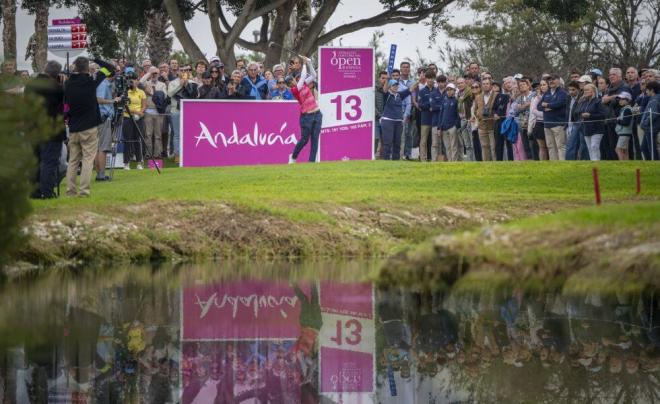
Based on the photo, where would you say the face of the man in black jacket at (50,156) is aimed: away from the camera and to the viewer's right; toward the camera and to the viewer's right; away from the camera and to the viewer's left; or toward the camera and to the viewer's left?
away from the camera and to the viewer's right

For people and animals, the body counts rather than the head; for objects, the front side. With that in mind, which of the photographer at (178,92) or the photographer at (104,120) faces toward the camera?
the photographer at (178,92)

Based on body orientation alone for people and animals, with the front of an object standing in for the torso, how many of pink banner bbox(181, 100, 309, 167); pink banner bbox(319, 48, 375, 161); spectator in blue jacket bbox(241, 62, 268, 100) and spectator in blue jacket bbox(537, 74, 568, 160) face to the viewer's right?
0

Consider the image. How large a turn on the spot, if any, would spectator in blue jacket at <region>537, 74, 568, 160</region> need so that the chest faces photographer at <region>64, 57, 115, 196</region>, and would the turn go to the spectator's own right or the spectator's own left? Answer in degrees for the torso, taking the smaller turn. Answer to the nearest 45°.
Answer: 0° — they already face them

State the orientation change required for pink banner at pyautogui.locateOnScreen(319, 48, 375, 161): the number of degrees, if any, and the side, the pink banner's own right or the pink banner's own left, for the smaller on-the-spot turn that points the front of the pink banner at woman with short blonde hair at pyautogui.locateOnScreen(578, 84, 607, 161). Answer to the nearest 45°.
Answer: approximately 45° to the pink banner's own left

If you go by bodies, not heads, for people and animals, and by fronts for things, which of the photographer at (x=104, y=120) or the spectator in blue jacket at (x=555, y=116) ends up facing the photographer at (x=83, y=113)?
the spectator in blue jacket

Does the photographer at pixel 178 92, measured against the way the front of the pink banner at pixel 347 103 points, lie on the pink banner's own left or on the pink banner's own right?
on the pink banner's own right

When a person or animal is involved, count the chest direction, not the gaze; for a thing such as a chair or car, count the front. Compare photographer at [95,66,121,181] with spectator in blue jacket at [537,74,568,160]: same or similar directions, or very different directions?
very different directions

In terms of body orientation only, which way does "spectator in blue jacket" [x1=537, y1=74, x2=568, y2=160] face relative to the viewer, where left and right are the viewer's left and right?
facing the viewer and to the left of the viewer

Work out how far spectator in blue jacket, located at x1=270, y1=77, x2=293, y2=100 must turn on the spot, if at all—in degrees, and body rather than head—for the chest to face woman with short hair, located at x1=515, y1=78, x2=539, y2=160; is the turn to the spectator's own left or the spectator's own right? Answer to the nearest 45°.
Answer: approximately 45° to the spectator's own left

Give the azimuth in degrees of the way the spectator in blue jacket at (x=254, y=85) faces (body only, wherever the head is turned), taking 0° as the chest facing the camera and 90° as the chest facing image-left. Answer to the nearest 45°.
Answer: approximately 0°

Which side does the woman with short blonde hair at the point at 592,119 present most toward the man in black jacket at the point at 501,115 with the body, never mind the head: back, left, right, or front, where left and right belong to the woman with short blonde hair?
right
